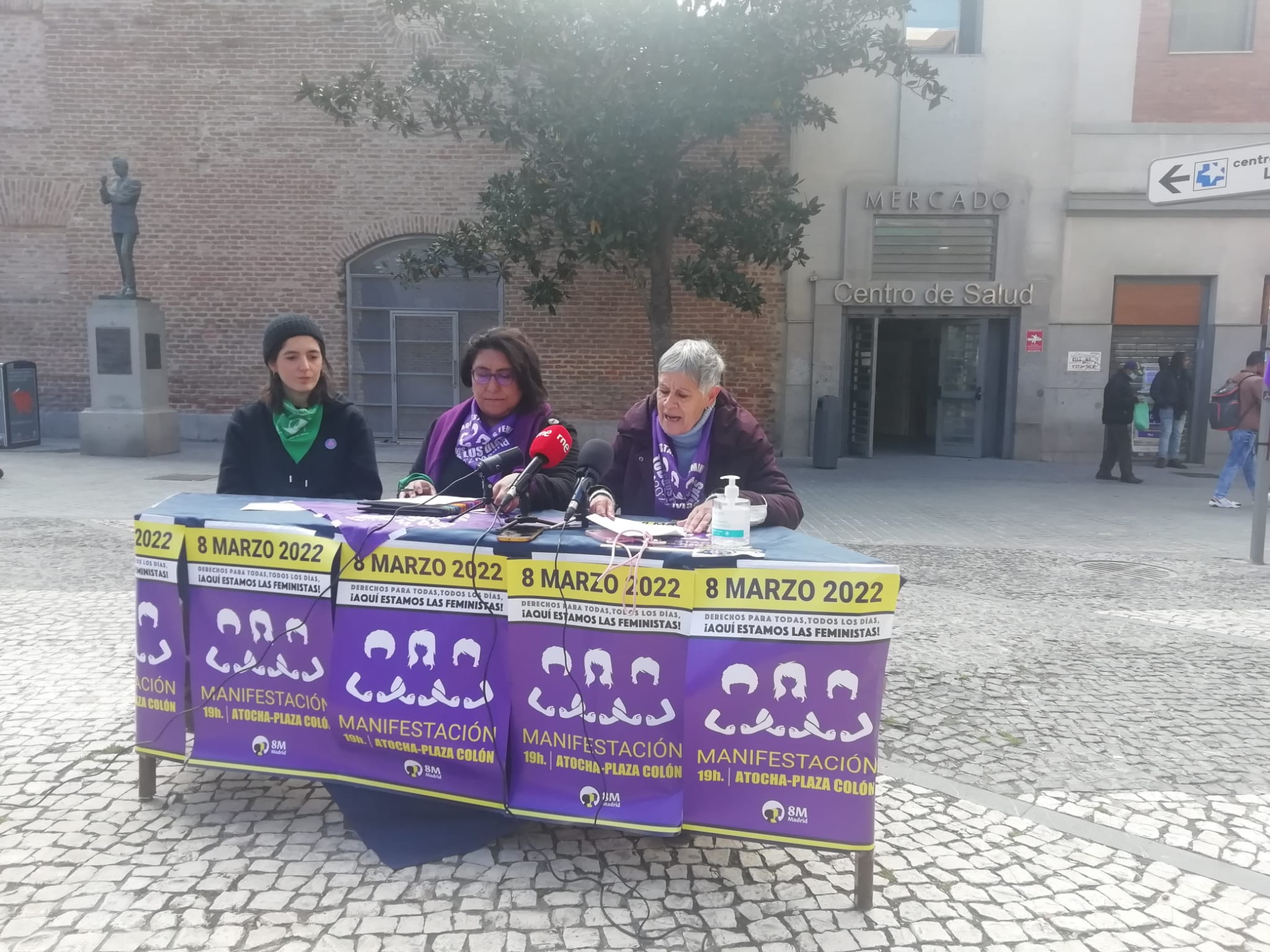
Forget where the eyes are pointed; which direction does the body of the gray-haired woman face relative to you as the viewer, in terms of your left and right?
facing the viewer and to the left of the viewer

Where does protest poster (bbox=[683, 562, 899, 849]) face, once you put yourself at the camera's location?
facing the viewer

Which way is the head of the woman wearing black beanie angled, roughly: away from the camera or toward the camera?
toward the camera

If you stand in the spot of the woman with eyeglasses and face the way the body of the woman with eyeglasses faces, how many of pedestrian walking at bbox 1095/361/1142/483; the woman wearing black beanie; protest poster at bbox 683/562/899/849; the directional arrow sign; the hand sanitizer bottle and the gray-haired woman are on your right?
1

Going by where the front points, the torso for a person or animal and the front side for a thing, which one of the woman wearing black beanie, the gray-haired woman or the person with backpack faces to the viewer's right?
the person with backpack

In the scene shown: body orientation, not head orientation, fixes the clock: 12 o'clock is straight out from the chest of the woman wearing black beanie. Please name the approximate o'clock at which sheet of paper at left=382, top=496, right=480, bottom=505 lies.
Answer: The sheet of paper is roughly at 11 o'clock from the woman wearing black beanie.

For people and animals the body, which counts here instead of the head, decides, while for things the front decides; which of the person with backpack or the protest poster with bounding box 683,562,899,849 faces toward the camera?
the protest poster

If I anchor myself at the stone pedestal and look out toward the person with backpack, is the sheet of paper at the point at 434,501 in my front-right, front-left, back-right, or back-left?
front-right

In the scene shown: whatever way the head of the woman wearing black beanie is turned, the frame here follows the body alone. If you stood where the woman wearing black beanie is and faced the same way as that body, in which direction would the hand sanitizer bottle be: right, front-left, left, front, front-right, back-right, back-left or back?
front-left

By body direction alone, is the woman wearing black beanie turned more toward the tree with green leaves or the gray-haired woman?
the gray-haired woman

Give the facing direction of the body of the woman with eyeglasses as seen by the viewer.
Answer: toward the camera

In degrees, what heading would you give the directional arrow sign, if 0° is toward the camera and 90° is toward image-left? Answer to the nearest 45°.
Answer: approximately 0°

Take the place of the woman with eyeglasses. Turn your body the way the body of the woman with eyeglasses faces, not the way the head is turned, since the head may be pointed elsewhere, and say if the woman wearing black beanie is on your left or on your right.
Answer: on your right
